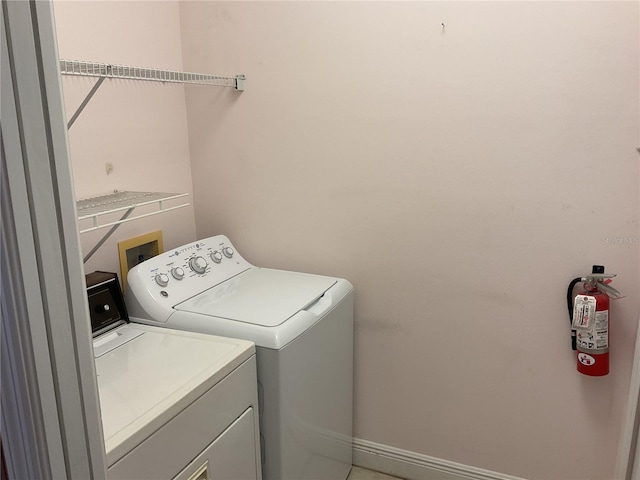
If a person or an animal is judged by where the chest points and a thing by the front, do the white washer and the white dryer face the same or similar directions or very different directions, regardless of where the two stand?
same or similar directions

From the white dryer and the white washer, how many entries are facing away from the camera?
0

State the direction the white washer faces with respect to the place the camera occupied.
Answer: facing the viewer and to the right of the viewer

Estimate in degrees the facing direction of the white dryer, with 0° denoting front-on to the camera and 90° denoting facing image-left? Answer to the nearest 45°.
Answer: approximately 315°

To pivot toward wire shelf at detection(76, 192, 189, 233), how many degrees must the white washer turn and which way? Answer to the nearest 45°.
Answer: approximately 135° to its right

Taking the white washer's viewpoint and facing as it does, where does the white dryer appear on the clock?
The white dryer is roughly at 3 o'clock from the white washer.

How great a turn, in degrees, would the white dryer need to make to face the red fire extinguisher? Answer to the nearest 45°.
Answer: approximately 45° to its left
